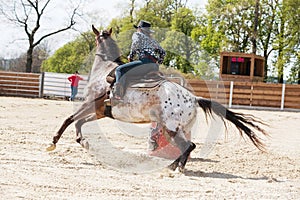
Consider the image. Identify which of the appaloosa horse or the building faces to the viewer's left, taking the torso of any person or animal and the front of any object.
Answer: the appaloosa horse

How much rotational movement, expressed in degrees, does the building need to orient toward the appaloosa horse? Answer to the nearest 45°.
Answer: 0° — it already faces it

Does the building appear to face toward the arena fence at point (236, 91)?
yes

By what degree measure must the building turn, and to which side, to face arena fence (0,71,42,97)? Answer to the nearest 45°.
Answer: approximately 90° to its right

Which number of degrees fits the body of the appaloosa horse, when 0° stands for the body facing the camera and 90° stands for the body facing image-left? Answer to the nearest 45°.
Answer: approximately 90°

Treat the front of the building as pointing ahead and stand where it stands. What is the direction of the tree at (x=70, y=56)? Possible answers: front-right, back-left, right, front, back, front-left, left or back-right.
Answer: back-right

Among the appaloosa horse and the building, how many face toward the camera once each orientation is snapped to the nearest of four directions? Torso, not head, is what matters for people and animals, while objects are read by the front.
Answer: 1

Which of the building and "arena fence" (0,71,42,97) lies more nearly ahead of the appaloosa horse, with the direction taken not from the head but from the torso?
the arena fence

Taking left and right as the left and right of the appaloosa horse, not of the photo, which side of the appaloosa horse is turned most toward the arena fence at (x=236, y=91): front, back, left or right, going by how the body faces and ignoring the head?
right
